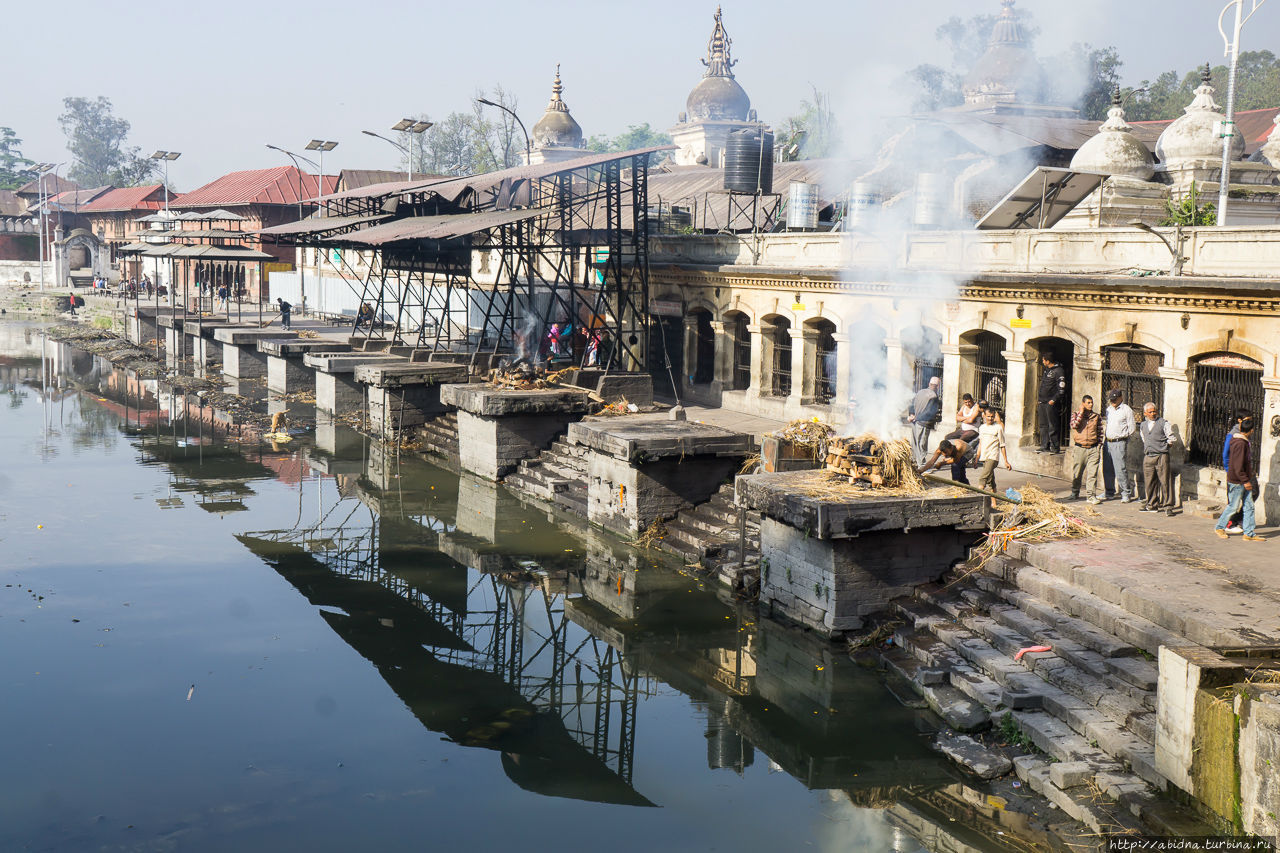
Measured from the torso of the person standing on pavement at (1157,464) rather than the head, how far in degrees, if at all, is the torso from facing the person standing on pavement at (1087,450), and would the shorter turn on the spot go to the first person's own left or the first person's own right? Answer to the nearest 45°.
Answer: approximately 90° to the first person's own right

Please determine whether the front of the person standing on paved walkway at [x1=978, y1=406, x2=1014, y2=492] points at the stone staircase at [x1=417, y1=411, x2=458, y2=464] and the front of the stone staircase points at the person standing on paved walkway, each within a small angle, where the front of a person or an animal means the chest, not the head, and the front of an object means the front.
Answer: no

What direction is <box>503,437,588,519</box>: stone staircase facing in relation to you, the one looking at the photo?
facing the viewer and to the left of the viewer

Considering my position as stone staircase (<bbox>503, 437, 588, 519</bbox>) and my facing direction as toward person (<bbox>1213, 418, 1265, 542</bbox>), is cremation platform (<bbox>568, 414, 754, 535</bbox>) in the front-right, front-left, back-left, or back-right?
front-right

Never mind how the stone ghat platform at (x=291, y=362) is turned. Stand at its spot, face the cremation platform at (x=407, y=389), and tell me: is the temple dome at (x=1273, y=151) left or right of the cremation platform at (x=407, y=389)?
left

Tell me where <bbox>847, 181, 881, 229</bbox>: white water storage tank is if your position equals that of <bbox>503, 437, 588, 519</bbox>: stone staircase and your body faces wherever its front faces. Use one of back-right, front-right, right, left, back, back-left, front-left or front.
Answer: back

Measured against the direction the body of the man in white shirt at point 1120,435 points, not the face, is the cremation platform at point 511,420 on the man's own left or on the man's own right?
on the man's own right

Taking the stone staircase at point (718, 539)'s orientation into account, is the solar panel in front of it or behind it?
behind

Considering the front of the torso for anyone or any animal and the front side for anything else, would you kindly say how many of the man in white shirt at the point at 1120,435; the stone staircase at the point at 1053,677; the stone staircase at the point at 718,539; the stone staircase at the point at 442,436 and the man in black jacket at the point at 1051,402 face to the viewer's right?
0

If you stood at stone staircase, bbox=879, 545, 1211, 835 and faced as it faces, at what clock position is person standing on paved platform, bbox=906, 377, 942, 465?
The person standing on paved platform is roughly at 4 o'clock from the stone staircase.

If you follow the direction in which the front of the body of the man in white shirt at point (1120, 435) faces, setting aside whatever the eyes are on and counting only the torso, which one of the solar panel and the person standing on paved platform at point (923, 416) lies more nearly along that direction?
the person standing on paved platform

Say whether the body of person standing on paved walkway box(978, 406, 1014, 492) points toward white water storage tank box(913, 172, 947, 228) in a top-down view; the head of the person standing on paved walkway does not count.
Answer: no

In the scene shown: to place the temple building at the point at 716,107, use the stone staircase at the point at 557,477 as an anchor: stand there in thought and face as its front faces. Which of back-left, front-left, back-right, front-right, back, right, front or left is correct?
back-right

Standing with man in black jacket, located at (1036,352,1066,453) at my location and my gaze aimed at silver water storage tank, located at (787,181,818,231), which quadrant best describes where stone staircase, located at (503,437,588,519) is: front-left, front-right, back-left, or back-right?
front-left

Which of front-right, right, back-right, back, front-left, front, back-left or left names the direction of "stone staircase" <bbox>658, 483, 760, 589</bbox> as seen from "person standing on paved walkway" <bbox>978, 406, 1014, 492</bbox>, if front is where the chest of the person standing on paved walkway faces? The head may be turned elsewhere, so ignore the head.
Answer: front-right

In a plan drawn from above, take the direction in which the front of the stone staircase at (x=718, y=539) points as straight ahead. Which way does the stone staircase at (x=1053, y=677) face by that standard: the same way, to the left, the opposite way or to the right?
the same way

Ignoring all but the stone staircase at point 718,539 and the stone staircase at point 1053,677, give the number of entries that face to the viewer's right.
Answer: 0

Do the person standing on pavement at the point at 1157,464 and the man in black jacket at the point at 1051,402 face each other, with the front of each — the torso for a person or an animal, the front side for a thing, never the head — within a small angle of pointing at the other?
no
